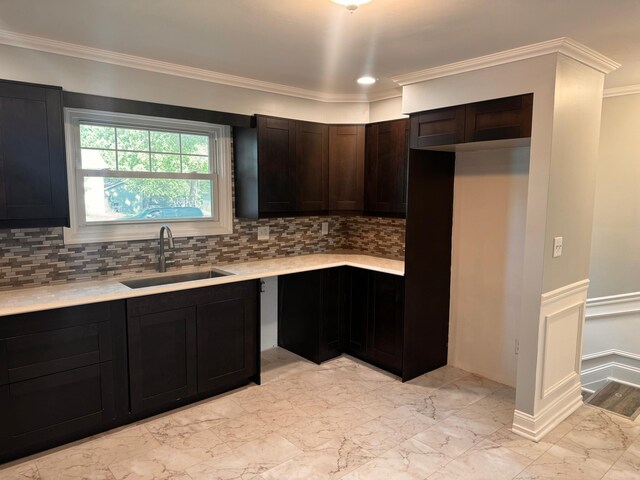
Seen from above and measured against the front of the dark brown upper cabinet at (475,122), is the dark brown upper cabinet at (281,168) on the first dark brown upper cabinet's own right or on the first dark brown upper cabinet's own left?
on the first dark brown upper cabinet's own right

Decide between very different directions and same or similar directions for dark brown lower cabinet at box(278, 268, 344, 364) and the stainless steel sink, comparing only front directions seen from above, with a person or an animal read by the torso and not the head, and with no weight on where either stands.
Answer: same or similar directions

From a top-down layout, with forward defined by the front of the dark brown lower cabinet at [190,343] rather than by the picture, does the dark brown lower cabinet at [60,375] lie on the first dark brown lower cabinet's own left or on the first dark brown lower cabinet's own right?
on the first dark brown lower cabinet's own right

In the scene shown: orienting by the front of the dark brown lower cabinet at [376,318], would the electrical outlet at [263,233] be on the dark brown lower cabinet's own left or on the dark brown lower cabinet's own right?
on the dark brown lower cabinet's own right

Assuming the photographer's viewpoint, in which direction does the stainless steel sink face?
facing the viewer and to the right of the viewer

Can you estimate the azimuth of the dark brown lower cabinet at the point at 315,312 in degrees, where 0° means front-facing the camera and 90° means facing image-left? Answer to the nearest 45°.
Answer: approximately 315°

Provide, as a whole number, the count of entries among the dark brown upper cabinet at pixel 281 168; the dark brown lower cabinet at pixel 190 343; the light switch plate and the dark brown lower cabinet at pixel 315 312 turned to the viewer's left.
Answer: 0

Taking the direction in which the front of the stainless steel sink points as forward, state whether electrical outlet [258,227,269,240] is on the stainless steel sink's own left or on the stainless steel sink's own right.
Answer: on the stainless steel sink's own left

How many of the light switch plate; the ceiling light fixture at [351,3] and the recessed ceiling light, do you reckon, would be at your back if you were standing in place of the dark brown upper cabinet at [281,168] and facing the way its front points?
0

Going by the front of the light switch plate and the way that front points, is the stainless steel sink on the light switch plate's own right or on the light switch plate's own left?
on the light switch plate's own right

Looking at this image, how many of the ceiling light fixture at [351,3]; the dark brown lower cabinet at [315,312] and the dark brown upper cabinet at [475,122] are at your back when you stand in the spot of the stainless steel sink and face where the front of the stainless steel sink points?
0
